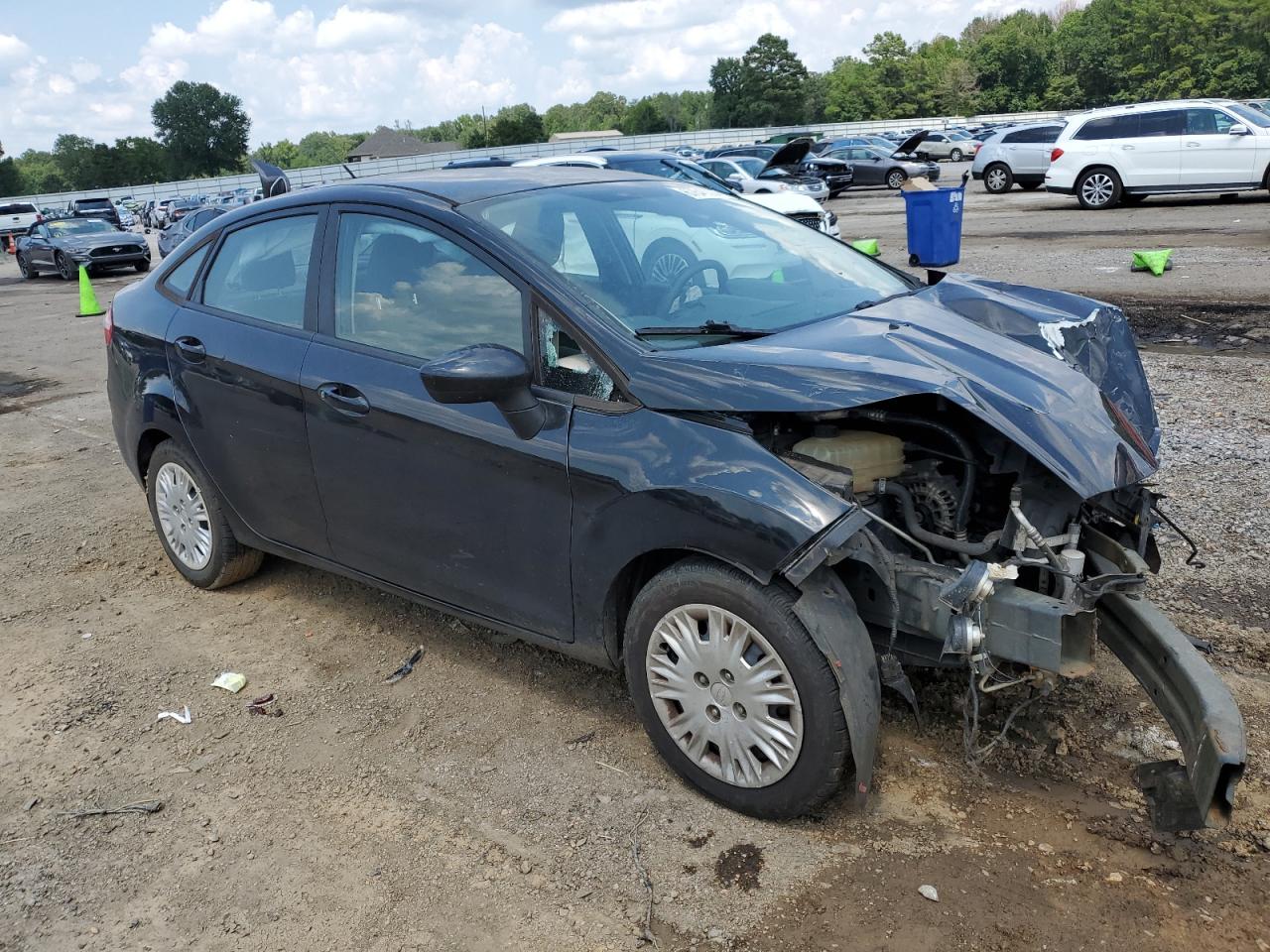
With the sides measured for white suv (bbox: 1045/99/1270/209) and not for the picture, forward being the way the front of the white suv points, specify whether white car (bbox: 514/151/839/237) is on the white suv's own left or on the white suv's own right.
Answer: on the white suv's own right

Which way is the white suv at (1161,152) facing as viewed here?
to the viewer's right

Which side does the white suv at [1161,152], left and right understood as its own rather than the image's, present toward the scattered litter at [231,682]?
right

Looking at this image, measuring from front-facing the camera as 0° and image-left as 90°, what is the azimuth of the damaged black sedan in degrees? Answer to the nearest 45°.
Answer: approximately 315°

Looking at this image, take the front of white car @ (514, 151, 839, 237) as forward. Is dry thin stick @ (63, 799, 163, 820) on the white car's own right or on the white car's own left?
on the white car's own right

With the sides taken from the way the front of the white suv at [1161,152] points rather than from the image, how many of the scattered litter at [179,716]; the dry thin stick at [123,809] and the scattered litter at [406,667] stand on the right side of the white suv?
3

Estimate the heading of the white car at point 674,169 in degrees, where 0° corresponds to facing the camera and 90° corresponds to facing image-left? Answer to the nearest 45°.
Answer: approximately 315°

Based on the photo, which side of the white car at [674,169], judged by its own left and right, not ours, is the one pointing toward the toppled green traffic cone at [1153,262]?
front
